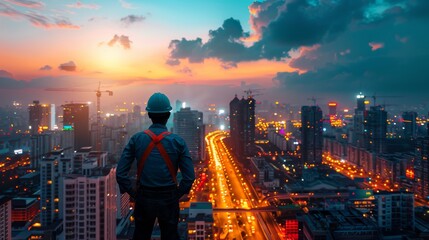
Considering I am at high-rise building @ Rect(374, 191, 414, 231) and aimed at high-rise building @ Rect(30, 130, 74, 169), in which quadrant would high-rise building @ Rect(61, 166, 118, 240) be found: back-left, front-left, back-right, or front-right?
front-left

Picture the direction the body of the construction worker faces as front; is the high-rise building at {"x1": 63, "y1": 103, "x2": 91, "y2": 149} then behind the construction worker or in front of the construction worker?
in front

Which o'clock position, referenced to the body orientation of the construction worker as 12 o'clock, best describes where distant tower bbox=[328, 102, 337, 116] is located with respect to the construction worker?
The distant tower is roughly at 1 o'clock from the construction worker.

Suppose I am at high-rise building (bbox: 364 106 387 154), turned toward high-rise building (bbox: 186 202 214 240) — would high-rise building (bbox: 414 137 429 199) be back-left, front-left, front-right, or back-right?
front-left

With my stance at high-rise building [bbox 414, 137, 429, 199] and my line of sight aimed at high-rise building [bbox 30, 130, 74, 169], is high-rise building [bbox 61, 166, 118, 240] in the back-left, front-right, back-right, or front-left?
front-left

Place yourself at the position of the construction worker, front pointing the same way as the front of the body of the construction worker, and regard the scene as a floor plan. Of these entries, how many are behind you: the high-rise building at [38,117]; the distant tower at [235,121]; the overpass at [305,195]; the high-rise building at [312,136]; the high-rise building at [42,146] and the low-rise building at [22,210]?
0

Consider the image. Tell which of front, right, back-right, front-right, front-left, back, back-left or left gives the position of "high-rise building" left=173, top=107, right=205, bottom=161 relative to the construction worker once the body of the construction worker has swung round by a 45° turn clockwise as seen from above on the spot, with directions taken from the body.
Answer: front-left

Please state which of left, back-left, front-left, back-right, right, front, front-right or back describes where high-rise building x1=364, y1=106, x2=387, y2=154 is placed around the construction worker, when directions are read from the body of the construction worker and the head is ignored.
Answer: front-right

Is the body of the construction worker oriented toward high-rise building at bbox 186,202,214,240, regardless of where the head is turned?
yes

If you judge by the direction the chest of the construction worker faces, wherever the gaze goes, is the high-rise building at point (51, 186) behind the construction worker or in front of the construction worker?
in front

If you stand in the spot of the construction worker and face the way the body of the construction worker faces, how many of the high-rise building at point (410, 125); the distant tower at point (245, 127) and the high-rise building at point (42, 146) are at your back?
0

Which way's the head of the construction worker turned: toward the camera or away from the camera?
away from the camera

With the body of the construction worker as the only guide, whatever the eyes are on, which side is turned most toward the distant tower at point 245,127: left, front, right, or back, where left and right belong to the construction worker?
front

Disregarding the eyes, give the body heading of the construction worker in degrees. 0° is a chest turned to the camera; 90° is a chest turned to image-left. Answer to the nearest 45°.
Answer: approximately 180°

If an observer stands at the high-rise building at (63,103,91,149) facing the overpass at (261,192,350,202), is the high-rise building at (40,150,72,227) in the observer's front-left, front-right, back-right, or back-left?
front-right

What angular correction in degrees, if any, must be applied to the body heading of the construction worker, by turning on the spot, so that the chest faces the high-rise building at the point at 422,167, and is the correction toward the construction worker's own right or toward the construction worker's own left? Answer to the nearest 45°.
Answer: approximately 45° to the construction worker's own right

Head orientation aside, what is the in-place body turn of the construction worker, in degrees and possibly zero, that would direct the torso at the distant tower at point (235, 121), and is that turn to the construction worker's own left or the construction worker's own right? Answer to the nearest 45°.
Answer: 0° — they already face it
